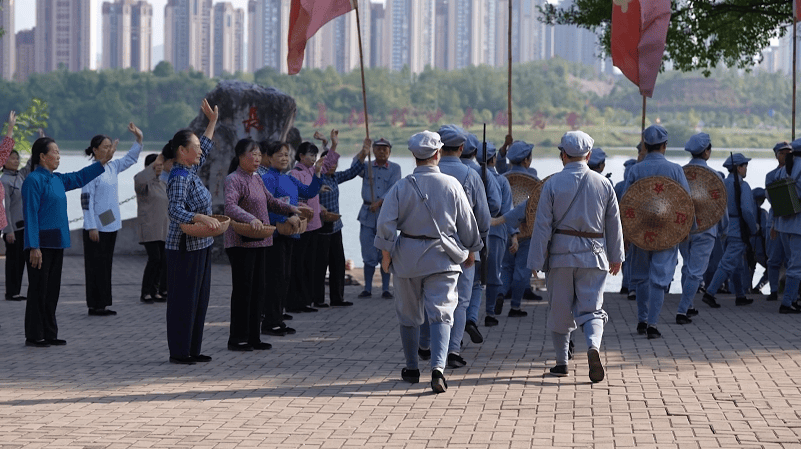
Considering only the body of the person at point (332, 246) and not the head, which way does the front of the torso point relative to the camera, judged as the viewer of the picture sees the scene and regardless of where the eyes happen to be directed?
to the viewer's right

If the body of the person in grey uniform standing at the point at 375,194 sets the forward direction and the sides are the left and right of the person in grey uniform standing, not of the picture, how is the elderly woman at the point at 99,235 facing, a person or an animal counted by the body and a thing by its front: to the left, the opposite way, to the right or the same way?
to the left

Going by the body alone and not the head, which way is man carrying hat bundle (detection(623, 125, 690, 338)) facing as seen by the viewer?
away from the camera

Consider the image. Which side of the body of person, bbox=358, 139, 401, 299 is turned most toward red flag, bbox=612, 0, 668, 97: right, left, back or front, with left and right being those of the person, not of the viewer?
left

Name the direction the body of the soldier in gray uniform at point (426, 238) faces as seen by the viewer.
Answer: away from the camera

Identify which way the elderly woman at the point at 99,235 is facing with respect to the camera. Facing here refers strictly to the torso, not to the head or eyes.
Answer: to the viewer's right

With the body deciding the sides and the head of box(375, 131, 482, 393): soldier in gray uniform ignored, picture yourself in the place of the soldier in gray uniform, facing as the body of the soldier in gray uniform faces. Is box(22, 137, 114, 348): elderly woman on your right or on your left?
on your left

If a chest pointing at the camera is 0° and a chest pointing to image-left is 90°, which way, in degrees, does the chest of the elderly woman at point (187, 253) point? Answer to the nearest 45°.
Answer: approximately 270°

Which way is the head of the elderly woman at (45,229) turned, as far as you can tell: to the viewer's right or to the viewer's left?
to the viewer's right

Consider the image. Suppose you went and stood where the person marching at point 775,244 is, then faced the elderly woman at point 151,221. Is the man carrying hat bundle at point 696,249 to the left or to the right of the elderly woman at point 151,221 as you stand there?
left
